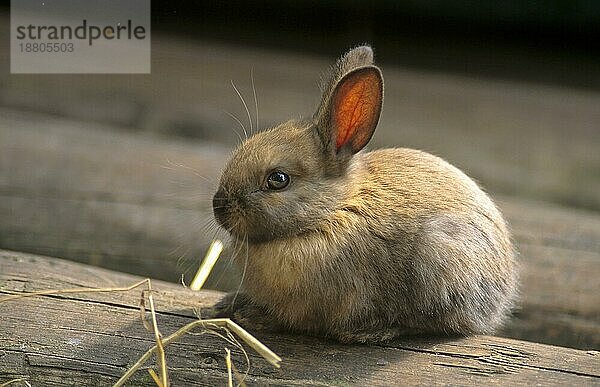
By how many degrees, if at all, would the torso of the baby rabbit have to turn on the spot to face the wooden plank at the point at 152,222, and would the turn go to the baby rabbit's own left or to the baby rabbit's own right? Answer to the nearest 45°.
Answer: approximately 45° to the baby rabbit's own right

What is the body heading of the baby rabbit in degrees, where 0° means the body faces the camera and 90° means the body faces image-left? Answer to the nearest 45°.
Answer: approximately 90°
